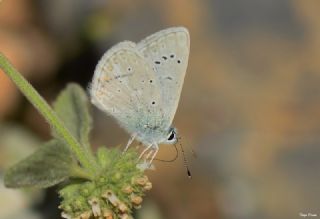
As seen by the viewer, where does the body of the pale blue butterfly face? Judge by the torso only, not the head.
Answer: to the viewer's right
